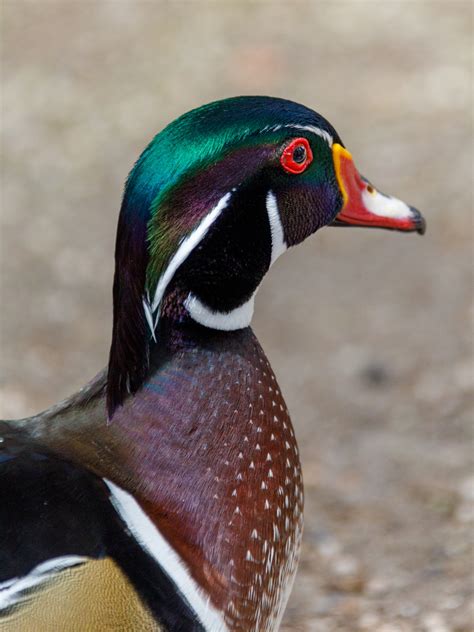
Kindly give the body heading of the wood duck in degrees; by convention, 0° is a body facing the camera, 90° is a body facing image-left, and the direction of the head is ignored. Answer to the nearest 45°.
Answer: approximately 270°
